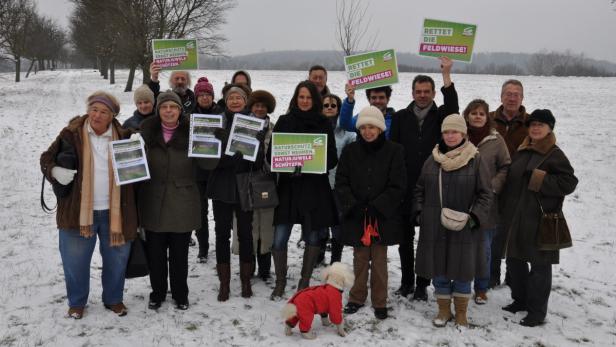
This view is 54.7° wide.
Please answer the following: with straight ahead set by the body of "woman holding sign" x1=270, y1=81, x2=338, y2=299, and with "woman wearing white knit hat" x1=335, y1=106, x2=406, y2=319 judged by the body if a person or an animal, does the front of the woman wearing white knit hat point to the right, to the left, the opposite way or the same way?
the same way

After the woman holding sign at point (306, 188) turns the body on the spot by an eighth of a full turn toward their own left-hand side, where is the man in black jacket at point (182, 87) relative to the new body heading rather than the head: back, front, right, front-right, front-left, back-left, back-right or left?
back

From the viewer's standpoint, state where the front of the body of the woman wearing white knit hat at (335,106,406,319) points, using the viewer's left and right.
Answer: facing the viewer

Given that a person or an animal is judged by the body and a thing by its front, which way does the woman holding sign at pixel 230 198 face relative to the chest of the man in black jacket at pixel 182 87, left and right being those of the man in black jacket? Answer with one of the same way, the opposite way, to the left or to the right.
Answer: the same way

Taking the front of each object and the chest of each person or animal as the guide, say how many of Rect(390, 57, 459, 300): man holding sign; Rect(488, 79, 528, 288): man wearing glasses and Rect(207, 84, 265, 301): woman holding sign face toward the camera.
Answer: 3

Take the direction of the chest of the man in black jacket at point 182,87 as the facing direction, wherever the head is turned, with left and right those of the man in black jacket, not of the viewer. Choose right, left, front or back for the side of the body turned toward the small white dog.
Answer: front

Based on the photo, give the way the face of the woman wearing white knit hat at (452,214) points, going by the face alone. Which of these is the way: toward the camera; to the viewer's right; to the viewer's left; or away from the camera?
toward the camera

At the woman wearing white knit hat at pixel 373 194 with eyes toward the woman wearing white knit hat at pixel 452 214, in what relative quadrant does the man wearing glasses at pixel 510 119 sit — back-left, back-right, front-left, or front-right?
front-left

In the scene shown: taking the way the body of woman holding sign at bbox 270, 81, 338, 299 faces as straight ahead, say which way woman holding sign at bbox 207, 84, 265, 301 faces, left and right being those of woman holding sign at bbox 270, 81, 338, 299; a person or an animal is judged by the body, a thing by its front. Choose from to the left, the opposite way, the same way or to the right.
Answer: the same way

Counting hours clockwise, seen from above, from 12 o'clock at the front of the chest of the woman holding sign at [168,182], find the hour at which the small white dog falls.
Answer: The small white dog is roughly at 10 o'clock from the woman holding sign.

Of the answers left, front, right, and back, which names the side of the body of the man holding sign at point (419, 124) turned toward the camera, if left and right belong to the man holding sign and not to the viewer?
front

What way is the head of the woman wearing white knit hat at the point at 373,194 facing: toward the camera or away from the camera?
toward the camera

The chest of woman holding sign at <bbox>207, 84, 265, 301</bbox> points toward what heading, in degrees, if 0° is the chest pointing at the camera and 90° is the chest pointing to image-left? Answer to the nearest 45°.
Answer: approximately 0°

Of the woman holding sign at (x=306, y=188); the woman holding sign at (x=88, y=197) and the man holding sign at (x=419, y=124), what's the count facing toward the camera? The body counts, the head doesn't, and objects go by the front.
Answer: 3

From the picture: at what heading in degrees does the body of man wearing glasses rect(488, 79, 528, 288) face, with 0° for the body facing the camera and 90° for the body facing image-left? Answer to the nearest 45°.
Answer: approximately 0°

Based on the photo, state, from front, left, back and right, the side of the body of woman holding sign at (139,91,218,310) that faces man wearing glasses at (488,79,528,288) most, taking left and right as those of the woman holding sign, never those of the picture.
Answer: left

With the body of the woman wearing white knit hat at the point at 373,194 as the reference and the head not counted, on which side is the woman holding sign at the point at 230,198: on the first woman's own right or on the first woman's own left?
on the first woman's own right
